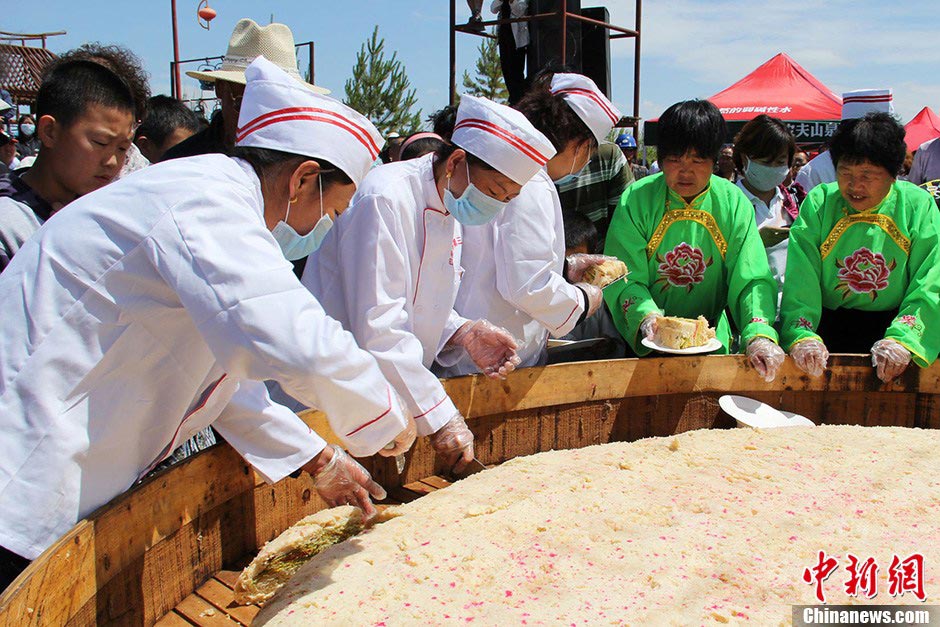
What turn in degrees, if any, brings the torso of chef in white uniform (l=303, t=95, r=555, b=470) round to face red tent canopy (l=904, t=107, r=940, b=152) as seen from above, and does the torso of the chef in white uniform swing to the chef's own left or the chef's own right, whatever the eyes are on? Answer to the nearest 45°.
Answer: approximately 90° to the chef's own left

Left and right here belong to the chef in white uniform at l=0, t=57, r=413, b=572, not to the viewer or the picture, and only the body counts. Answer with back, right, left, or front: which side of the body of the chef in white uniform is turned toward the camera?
right

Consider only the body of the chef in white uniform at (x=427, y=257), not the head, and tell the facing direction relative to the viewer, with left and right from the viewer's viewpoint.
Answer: facing the viewer and to the right of the viewer

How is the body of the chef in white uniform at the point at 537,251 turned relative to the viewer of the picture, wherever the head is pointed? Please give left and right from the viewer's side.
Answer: facing to the right of the viewer

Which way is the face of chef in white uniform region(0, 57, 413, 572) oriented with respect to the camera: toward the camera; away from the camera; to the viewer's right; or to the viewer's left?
to the viewer's right

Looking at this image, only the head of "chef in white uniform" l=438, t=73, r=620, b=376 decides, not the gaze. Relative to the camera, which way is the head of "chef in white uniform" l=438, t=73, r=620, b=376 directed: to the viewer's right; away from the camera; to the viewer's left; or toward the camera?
to the viewer's right

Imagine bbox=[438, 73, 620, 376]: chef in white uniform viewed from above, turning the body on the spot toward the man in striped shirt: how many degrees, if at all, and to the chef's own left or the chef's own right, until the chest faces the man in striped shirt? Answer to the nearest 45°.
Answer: approximately 90° to the chef's own left
